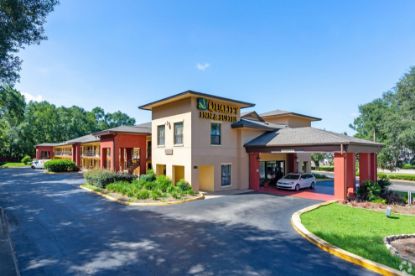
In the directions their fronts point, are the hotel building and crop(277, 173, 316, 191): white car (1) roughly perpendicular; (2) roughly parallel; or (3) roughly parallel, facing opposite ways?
roughly perpendicular

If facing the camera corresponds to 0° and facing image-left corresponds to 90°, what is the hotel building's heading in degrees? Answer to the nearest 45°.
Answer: approximately 315°
